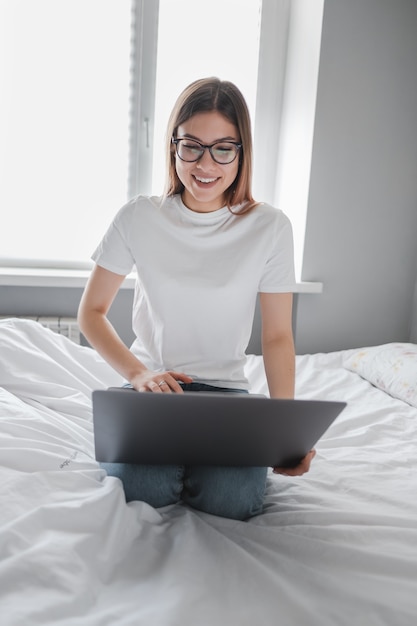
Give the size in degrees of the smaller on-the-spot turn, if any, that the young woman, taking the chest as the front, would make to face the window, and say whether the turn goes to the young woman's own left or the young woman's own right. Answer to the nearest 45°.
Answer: approximately 180°

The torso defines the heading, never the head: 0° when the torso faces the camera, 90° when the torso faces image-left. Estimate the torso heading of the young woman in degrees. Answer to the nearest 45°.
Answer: approximately 0°

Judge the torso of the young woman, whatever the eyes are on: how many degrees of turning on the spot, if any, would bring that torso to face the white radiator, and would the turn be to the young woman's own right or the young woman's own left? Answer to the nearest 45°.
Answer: approximately 135° to the young woman's own right

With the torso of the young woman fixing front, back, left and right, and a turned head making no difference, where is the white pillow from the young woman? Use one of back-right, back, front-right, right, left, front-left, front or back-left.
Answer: back-left
